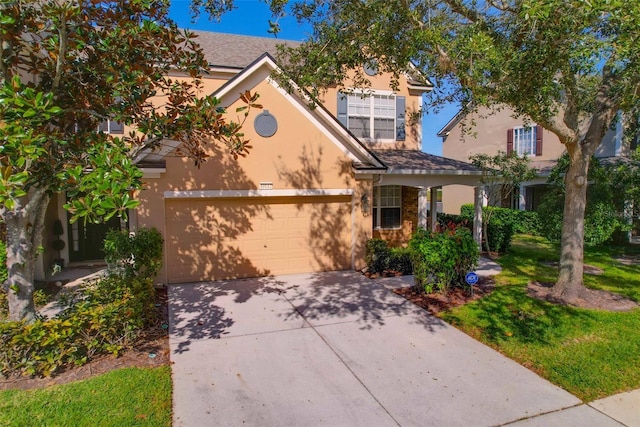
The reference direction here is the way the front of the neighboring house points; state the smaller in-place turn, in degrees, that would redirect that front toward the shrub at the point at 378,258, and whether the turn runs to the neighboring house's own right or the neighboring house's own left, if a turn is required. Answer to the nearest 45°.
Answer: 0° — it already faces it

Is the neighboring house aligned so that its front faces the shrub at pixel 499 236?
yes

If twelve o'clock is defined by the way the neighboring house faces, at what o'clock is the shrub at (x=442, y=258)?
The shrub is roughly at 12 o'clock from the neighboring house.

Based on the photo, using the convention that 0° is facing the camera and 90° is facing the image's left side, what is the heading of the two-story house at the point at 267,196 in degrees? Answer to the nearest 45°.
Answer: approximately 0°

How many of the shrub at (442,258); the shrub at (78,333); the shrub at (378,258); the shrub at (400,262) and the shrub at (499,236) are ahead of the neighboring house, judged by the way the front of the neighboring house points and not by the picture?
5

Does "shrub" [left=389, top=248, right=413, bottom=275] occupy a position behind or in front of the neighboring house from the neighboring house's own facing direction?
in front

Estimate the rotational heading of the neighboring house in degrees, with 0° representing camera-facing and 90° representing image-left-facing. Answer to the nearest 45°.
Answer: approximately 0°

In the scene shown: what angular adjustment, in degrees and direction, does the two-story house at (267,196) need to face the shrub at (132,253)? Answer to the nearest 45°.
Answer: approximately 45° to its right

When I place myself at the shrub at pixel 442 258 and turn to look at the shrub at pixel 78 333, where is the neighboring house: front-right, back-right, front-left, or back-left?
back-right

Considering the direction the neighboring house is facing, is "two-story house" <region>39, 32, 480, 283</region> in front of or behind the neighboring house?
in front

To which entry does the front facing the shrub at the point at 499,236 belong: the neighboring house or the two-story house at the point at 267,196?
the neighboring house

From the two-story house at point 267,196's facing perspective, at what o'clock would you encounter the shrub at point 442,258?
The shrub is roughly at 10 o'clock from the two-story house.

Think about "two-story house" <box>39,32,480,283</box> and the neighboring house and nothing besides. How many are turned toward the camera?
2
